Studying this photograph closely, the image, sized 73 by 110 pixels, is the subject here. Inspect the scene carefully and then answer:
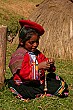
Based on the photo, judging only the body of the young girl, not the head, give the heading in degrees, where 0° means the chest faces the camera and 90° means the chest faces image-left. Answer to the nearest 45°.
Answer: approximately 315°
